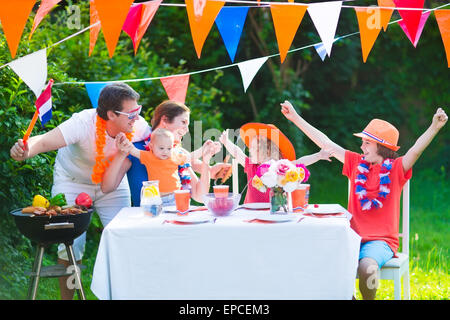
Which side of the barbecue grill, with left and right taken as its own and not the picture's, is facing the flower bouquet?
left

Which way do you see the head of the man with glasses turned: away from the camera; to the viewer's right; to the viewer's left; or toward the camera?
to the viewer's right

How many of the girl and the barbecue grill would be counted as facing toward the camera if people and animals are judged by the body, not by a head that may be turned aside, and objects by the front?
2

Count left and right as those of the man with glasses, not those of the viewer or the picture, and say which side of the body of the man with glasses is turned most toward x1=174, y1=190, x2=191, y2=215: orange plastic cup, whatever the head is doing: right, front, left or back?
front

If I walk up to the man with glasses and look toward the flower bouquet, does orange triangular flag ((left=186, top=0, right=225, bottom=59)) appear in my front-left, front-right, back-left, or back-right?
front-left

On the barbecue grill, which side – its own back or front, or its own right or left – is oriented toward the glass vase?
left

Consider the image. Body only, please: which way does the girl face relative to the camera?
toward the camera

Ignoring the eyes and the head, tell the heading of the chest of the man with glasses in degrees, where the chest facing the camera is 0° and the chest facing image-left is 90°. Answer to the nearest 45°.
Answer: approximately 315°

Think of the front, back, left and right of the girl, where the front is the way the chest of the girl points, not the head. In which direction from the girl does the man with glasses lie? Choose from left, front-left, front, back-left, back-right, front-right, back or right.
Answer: right

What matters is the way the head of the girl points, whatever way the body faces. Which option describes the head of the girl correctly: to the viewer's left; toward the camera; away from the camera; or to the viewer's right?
toward the camera

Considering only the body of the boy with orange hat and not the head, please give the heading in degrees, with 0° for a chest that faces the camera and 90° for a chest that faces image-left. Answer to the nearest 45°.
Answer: approximately 45°

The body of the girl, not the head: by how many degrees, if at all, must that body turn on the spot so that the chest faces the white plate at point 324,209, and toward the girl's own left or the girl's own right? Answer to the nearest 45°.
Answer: approximately 45° to the girl's own left
